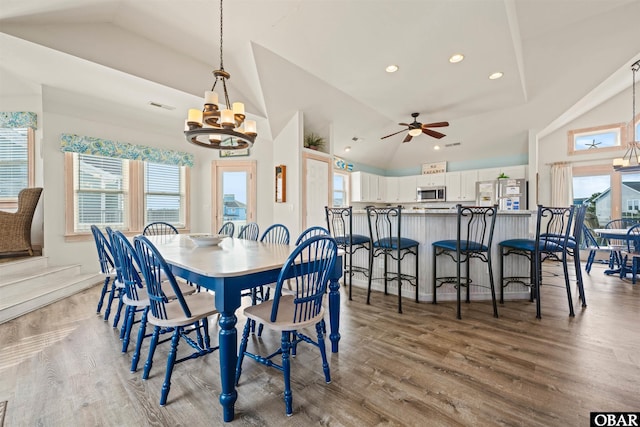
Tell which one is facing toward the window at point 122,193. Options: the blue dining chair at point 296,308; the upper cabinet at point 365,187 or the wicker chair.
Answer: the blue dining chair

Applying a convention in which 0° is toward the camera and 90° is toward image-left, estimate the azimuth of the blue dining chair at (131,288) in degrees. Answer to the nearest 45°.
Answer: approximately 225°

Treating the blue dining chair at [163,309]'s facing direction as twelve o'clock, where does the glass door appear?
The glass door is roughly at 11 o'clock from the blue dining chair.

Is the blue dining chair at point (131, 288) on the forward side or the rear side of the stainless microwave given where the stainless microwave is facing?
on the forward side

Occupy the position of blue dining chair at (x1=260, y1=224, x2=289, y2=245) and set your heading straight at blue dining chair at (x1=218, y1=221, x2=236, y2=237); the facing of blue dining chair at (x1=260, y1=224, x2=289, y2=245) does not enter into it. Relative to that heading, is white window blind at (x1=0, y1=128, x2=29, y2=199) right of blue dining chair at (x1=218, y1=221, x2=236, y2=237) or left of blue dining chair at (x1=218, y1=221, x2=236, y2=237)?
left

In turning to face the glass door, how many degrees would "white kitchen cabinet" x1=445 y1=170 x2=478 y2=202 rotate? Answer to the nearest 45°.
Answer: approximately 45° to its right

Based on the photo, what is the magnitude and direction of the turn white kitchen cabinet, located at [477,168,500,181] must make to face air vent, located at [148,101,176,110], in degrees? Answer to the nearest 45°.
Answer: approximately 45° to its right

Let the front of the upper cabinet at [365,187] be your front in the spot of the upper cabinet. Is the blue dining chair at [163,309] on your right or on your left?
on your right

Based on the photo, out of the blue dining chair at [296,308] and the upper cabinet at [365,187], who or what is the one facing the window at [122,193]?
the blue dining chair
